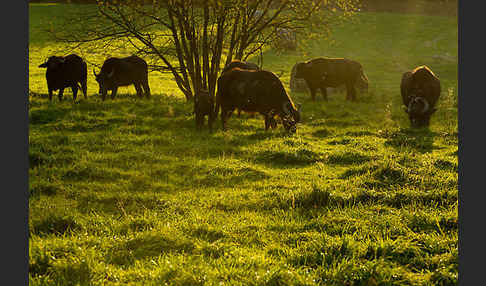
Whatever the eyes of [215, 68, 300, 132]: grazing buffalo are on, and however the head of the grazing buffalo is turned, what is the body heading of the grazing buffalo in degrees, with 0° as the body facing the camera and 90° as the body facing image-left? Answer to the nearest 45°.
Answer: approximately 270°

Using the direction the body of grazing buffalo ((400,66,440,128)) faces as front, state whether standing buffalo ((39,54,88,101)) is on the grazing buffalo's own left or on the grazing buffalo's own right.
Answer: on the grazing buffalo's own right

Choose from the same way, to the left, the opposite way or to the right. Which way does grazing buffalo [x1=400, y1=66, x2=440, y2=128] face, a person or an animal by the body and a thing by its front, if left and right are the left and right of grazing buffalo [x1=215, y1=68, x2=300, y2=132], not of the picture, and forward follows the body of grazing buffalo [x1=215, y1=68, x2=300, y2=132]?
to the right

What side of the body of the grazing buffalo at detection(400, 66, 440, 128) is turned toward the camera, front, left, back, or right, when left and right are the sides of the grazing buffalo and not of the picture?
front
